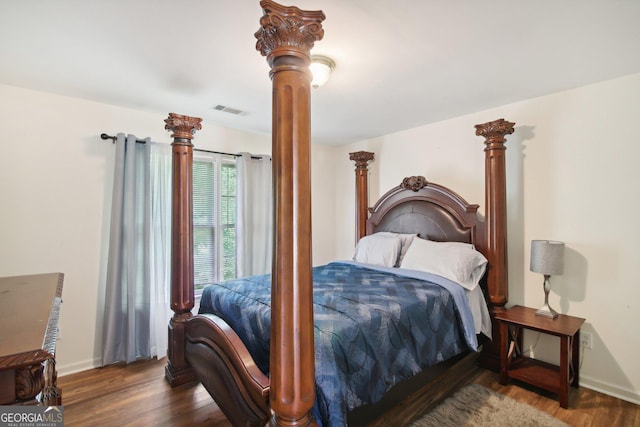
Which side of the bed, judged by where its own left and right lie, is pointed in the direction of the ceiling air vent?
right

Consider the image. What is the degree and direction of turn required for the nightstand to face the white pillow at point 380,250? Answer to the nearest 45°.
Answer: approximately 45° to its right

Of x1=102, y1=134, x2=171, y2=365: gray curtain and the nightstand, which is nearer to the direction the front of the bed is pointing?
the gray curtain

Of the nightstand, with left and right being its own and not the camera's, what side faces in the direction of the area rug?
front

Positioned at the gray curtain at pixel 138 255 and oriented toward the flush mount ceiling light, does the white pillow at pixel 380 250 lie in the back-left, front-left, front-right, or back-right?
front-left

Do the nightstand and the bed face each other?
no

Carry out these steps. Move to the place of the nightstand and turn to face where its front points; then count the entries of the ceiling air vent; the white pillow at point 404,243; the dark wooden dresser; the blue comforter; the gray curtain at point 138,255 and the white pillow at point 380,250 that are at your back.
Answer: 0

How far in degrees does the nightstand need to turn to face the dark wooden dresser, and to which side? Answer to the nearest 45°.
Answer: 0° — it already faces it

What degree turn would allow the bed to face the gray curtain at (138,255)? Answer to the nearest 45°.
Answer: approximately 90° to its right

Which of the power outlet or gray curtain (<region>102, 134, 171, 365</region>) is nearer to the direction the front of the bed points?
the gray curtain

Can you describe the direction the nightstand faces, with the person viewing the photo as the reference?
facing the viewer and to the left of the viewer

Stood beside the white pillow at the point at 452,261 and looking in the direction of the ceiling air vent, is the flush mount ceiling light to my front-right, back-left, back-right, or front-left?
front-left

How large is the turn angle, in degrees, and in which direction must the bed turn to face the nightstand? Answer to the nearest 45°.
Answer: approximately 135° to its left

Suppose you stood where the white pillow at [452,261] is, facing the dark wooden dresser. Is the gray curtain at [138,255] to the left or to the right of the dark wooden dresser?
right

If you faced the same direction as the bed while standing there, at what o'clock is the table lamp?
The table lamp is roughly at 7 o'clock from the bed.

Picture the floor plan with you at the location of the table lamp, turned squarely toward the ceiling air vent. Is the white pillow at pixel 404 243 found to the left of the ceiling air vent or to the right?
right

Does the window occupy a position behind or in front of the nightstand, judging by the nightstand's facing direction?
in front

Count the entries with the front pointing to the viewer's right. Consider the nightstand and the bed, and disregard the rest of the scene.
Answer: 0
